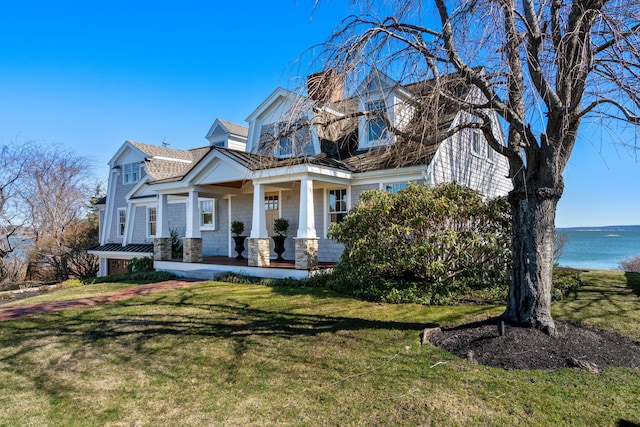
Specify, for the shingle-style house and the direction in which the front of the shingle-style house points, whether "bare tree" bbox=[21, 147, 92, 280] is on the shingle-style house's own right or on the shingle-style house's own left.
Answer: on the shingle-style house's own right

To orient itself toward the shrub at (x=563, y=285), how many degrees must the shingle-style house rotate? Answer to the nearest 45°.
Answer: approximately 90° to its left

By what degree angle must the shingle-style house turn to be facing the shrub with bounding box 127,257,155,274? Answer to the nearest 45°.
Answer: approximately 90° to its right

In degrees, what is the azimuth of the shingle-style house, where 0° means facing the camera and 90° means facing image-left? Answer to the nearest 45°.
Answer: approximately 45°

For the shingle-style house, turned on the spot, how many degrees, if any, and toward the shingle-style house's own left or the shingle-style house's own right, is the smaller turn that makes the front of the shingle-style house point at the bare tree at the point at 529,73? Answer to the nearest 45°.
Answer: approximately 90° to the shingle-style house's own left

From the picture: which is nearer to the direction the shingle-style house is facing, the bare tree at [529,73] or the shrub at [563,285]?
the bare tree
